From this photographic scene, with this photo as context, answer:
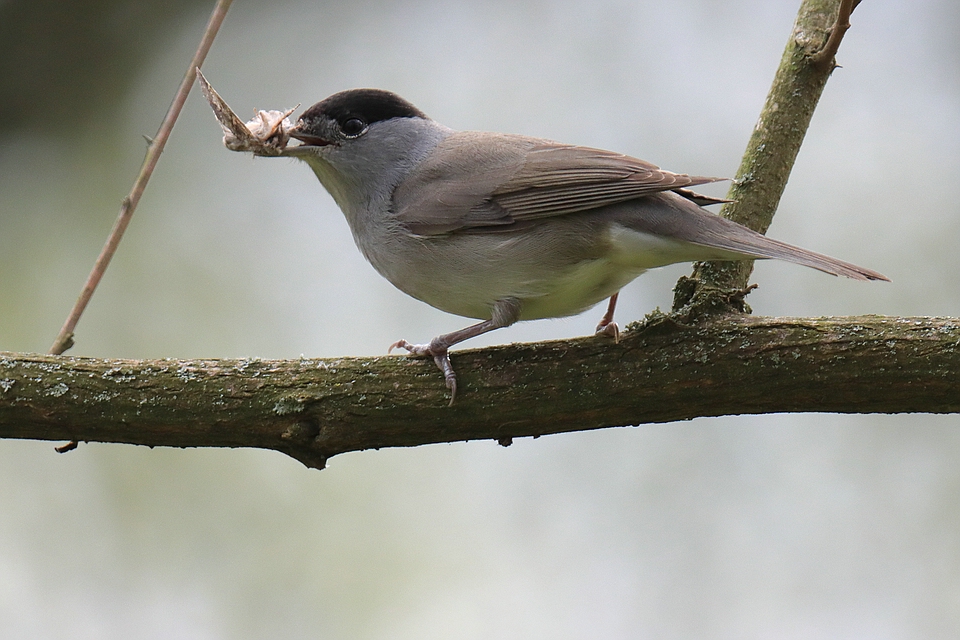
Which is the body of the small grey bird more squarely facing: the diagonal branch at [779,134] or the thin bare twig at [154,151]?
the thin bare twig

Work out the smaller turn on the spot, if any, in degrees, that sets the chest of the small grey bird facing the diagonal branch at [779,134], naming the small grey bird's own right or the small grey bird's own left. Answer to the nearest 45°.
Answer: approximately 180°

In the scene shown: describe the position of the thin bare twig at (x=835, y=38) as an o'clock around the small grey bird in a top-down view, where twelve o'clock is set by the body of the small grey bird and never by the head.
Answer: The thin bare twig is roughly at 6 o'clock from the small grey bird.

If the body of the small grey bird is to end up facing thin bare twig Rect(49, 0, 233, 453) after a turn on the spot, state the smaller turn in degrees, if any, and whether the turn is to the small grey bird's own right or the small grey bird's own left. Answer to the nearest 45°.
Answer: approximately 45° to the small grey bird's own left

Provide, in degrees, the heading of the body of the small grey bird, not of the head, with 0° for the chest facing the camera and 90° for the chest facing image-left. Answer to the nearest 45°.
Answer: approximately 90°
